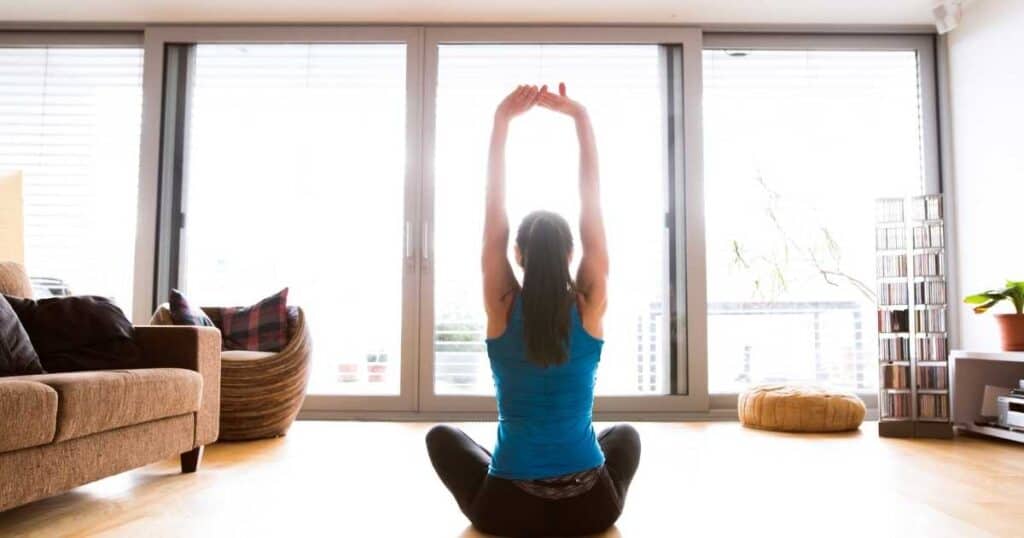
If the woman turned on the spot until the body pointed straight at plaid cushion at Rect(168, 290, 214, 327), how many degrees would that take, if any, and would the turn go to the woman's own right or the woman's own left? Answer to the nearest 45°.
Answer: approximately 45° to the woman's own left

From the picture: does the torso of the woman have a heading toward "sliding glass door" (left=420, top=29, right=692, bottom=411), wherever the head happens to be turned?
yes

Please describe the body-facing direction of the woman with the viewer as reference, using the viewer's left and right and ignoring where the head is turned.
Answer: facing away from the viewer

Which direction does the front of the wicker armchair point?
toward the camera

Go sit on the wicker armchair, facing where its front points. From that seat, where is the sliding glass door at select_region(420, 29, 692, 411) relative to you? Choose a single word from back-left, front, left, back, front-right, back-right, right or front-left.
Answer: left

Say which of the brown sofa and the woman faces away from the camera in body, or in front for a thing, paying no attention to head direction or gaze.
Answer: the woman

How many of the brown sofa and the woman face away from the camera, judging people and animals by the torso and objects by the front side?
1

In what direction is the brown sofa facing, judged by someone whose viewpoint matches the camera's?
facing the viewer and to the right of the viewer

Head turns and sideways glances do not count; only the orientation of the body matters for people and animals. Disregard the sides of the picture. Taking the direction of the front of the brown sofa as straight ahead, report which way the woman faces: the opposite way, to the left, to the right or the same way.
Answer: to the left

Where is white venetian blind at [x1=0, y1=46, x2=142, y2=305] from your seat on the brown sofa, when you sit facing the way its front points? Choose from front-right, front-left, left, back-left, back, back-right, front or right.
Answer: back-left

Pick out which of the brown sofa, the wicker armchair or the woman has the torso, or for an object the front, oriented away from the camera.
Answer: the woman

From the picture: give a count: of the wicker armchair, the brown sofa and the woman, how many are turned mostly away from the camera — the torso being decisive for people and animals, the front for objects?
1

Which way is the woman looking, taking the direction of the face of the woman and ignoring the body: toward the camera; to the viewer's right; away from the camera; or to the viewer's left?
away from the camera

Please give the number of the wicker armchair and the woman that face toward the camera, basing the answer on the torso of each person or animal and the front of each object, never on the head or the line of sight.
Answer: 1
